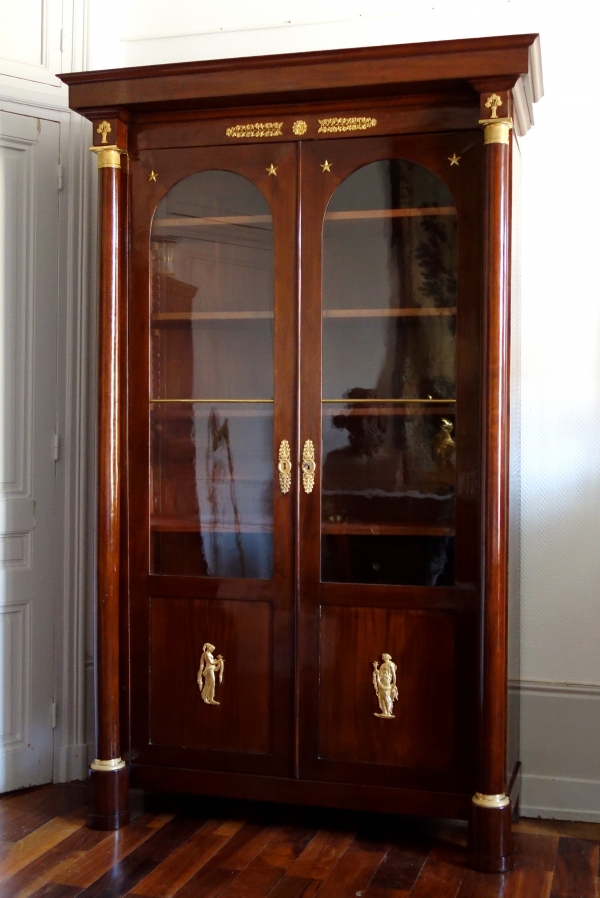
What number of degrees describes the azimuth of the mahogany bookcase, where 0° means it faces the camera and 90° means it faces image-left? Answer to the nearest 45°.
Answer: approximately 0°

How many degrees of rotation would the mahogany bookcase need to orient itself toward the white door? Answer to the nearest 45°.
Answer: approximately 135° to its right
